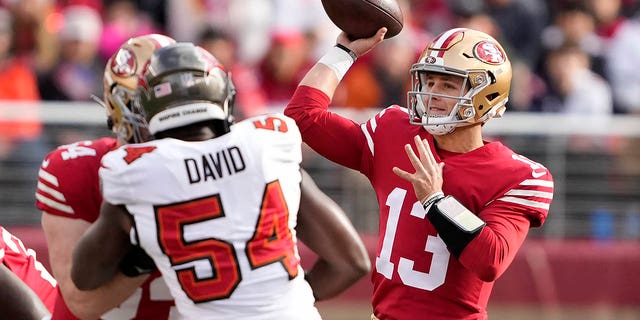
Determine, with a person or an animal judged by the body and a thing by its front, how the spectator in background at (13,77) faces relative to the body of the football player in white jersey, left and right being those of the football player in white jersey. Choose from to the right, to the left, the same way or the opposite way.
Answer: the opposite way

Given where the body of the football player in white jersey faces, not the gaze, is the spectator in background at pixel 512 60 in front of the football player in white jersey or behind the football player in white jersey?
in front

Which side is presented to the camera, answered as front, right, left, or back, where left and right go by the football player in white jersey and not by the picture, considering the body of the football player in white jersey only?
back

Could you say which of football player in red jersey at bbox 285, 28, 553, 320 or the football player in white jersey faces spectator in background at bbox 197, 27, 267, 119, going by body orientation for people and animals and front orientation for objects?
the football player in white jersey

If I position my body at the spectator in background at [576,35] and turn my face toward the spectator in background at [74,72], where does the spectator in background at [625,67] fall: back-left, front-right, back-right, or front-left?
back-left

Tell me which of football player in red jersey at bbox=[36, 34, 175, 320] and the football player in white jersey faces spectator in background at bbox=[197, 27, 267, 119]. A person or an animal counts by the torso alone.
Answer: the football player in white jersey

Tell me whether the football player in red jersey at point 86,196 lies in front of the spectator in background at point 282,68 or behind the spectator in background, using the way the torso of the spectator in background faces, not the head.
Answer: in front

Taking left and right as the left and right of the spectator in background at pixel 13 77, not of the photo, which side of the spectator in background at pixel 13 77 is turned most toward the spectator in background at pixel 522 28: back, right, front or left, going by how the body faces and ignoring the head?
left

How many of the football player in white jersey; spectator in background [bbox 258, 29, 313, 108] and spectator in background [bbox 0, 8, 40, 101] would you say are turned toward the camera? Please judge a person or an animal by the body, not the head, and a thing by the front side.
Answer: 2

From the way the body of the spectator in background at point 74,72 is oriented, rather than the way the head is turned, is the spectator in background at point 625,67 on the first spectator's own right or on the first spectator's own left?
on the first spectator's own left

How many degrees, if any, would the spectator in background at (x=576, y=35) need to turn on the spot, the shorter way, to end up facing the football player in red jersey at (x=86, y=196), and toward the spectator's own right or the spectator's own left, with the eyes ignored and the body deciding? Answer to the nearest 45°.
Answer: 0° — they already face them
